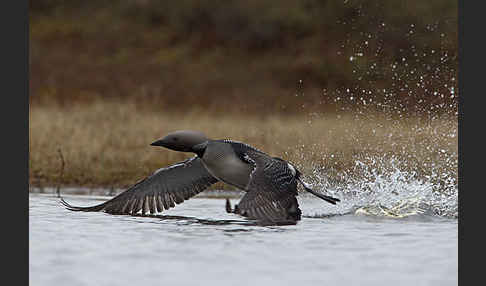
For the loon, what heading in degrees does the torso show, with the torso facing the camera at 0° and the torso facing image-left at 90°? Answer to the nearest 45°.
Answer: approximately 45°
